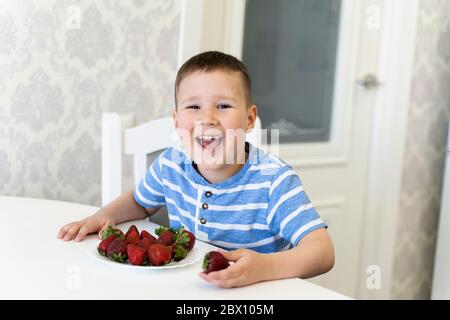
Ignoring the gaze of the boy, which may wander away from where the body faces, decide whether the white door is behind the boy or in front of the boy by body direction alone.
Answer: behind

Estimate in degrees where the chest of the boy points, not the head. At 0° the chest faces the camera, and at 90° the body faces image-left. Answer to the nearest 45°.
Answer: approximately 45°
